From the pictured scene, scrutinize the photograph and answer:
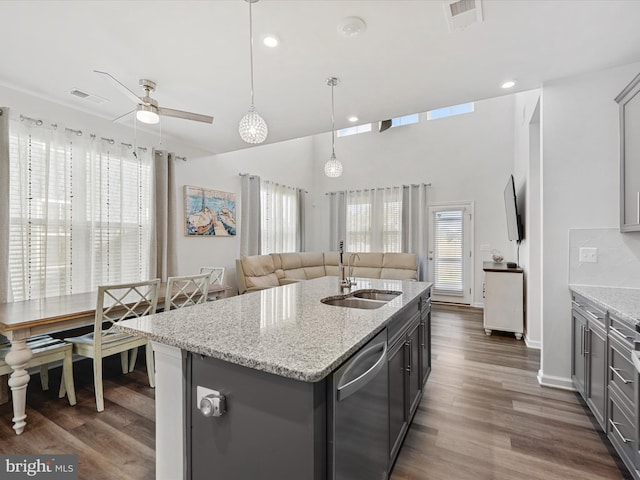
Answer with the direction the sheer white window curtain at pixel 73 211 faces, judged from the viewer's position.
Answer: facing the viewer and to the right of the viewer

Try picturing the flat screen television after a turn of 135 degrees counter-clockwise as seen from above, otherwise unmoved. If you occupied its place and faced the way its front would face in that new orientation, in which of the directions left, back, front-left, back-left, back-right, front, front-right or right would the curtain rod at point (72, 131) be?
right

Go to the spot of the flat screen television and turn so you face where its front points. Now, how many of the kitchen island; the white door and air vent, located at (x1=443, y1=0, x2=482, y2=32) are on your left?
2

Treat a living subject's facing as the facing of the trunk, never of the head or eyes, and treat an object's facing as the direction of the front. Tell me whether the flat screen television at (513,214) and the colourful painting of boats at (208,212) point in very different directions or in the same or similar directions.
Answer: very different directions

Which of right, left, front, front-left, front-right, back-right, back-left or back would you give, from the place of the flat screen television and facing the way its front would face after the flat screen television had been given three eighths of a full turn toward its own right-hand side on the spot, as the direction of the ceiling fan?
back

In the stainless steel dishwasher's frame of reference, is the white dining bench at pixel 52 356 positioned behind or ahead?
behind

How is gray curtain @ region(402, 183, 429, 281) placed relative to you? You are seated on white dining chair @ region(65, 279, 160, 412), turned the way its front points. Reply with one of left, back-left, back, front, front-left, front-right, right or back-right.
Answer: back-right

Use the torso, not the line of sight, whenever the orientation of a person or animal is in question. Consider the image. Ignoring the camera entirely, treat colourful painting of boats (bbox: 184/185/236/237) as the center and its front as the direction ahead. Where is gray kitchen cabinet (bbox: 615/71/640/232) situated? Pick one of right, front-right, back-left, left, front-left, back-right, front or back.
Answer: front

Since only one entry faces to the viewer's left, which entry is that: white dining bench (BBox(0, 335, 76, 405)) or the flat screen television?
the flat screen television

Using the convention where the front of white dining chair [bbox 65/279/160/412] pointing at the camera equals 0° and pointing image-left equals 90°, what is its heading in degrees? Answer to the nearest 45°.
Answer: approximately 135°

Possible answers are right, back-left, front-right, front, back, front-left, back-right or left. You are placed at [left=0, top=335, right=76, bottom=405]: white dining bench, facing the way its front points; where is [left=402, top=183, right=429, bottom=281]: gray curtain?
front-right

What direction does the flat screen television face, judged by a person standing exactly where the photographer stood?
facing to the left of the viewer

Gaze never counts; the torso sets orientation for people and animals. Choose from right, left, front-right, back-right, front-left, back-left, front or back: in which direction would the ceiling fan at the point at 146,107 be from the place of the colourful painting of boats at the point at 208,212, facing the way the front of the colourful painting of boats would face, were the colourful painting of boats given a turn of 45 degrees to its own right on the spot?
front

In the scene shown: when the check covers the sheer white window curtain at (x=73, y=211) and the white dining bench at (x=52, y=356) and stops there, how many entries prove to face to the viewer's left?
0
